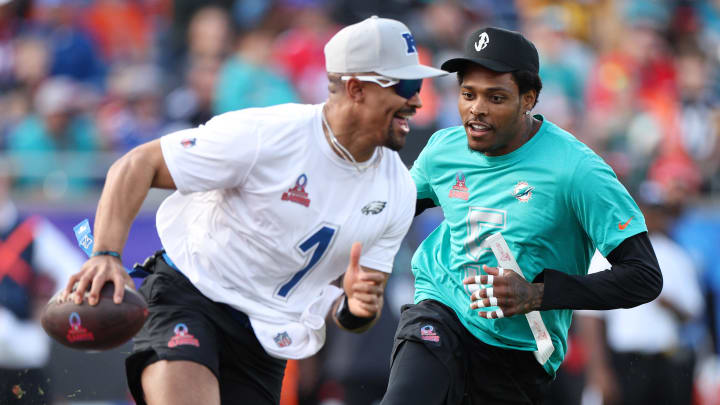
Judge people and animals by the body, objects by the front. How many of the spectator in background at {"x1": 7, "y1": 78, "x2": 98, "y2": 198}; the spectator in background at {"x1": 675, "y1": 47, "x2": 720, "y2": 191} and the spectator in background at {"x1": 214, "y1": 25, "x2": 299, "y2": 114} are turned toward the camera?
3

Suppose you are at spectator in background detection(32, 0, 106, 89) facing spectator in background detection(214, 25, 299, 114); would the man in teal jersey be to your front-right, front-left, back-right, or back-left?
front-right

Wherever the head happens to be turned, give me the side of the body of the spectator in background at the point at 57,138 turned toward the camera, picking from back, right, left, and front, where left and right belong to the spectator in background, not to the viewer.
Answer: front

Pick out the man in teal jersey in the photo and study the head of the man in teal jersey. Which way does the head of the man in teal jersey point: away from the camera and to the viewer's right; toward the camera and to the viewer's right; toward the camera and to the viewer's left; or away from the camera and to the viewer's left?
toward the camera and to the viewer's left

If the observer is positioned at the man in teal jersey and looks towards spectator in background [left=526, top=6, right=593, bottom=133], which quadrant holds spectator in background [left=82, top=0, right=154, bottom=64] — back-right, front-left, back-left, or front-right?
front-left

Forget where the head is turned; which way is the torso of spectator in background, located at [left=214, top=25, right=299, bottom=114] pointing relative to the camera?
toward the camera

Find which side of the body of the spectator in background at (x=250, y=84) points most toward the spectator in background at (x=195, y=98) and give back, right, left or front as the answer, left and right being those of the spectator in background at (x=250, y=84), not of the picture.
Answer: right

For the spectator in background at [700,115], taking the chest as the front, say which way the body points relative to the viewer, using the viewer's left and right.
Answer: facing the viewer

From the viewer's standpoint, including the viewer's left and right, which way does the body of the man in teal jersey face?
facing the viewer and to the left of the viewer

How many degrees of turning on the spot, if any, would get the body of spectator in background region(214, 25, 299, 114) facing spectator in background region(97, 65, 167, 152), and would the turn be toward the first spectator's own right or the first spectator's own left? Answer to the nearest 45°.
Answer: approximately 90° to the first spectator's own right

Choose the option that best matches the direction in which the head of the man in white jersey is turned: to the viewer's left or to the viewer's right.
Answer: to the viewer's right

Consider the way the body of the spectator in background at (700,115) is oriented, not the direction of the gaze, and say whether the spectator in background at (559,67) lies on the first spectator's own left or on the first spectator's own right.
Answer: on the first spectator's own right

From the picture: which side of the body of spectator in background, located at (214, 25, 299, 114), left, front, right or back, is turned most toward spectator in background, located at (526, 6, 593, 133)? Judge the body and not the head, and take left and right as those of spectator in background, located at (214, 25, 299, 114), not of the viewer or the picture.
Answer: left

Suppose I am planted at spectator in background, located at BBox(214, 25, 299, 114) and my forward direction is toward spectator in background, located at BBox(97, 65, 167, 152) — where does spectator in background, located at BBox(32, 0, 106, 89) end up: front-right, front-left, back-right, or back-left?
front-right
